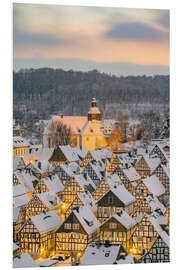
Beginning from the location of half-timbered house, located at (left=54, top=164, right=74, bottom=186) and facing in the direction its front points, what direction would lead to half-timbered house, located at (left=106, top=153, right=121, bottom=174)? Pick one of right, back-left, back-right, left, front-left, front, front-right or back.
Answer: back-left

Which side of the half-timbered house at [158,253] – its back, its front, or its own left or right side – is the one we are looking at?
front

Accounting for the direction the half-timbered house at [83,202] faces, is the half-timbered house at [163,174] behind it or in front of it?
behind

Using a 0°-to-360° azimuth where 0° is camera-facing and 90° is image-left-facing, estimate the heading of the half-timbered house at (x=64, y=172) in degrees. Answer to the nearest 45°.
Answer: approximately 45°

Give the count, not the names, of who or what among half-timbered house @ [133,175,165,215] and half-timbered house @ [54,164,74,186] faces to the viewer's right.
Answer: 0

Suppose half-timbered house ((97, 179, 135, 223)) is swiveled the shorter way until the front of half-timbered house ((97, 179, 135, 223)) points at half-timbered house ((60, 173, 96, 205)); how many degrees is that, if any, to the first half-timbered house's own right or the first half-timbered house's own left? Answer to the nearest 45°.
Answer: approximately 45° to the first half-timbered house's own right

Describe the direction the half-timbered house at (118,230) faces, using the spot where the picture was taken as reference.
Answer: facing the viewer and to the left of the viewer

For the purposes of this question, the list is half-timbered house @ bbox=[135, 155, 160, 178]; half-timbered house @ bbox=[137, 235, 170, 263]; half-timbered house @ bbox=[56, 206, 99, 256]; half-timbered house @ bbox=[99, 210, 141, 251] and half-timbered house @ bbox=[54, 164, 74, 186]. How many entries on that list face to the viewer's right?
0

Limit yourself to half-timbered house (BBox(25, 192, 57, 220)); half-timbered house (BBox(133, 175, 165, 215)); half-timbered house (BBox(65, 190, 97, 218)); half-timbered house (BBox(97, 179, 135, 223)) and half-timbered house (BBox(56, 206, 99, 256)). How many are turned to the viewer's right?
0

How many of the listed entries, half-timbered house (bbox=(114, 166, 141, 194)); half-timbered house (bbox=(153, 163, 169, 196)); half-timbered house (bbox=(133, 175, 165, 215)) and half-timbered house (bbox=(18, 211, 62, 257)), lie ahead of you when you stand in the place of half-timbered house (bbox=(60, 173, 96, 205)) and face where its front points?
1
